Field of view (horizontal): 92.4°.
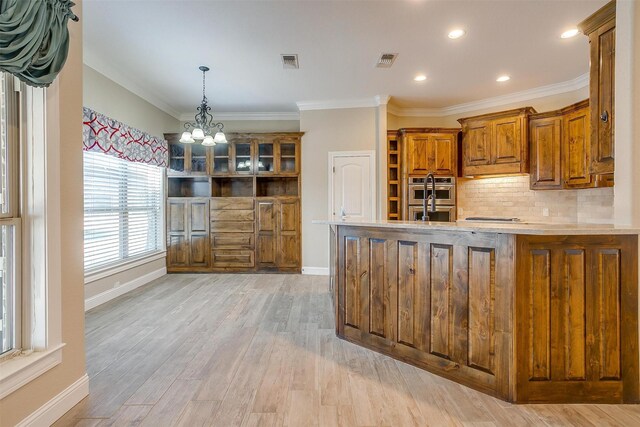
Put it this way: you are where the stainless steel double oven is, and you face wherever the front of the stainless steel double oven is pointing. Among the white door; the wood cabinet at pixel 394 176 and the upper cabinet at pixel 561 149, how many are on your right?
2

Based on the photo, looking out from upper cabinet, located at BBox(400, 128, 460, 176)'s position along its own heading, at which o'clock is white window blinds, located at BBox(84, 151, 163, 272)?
The white window blinds is roughly at 2 o'clock from the upper cabinet.

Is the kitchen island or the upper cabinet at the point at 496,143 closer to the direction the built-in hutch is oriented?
the kitchen island

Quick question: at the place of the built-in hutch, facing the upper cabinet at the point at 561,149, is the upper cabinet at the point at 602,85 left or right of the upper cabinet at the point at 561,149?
right

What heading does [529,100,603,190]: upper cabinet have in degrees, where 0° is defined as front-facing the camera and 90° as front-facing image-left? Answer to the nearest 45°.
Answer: approximately 45°

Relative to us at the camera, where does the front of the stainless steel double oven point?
facing the viewer

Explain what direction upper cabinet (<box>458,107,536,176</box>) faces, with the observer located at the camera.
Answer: facing the viewer and to the left of the viewer

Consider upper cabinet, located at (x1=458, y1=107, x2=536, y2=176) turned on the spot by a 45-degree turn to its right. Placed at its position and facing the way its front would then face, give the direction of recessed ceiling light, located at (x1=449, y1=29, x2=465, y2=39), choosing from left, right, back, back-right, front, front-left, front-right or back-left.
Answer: left

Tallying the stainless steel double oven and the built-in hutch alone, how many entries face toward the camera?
2

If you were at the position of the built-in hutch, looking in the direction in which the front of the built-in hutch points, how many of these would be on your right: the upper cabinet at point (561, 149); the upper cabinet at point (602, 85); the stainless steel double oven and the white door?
0

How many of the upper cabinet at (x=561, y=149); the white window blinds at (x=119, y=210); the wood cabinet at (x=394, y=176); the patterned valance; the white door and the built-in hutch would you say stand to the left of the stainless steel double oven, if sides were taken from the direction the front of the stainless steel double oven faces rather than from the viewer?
1

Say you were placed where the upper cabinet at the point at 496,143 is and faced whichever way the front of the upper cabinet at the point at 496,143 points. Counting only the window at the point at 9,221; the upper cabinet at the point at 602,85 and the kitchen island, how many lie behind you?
0

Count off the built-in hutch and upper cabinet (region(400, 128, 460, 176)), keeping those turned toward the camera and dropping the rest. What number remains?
2

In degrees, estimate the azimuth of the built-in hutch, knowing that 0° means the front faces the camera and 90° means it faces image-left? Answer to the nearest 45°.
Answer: approximately 0°

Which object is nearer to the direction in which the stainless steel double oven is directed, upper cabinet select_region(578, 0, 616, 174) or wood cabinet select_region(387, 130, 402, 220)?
the upper cabinet

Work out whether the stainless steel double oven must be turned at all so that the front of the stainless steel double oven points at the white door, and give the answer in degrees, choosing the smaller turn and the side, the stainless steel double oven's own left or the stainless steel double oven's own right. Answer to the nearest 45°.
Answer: approximately 90° to the stainless steel double oven's own right

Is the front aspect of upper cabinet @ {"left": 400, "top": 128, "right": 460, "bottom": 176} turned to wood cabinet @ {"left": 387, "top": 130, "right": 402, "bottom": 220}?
no
